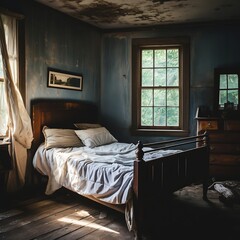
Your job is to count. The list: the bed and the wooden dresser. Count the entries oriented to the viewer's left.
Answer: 0

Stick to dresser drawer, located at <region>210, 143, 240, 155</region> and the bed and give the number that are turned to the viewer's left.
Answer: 0

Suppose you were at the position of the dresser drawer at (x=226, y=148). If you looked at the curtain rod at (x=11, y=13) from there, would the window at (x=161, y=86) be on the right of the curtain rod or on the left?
right

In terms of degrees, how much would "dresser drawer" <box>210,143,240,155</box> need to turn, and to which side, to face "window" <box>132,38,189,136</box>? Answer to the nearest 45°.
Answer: approximately 135° to its right

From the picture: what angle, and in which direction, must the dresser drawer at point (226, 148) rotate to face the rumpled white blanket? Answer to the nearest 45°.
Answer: approximately 45° to its right

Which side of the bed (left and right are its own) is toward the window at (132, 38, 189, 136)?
left

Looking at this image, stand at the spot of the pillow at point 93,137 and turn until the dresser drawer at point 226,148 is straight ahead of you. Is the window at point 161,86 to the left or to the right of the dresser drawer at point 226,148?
left

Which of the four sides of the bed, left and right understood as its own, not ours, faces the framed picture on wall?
back

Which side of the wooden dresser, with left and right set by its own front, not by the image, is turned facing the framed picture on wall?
right

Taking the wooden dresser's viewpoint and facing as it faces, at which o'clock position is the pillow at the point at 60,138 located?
The pillow is roughly at 2 o'clock from the wooden dresser.

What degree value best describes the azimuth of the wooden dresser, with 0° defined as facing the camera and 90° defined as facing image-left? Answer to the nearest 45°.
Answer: approximately 0°

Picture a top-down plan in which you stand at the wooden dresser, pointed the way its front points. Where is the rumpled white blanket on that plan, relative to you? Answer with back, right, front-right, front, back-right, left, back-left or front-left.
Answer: front-right

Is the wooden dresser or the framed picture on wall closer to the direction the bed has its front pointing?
the wooden dresser
